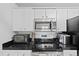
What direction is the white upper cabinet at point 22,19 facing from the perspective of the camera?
toward the camera

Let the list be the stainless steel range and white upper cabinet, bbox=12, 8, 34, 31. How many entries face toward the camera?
2

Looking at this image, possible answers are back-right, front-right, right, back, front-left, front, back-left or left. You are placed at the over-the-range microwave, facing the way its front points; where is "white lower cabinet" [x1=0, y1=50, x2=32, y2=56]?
front-right

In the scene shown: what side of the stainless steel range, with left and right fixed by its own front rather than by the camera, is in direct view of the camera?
front

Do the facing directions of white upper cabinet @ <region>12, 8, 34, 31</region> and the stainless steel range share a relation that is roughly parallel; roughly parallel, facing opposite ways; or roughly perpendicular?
roughly parallel
